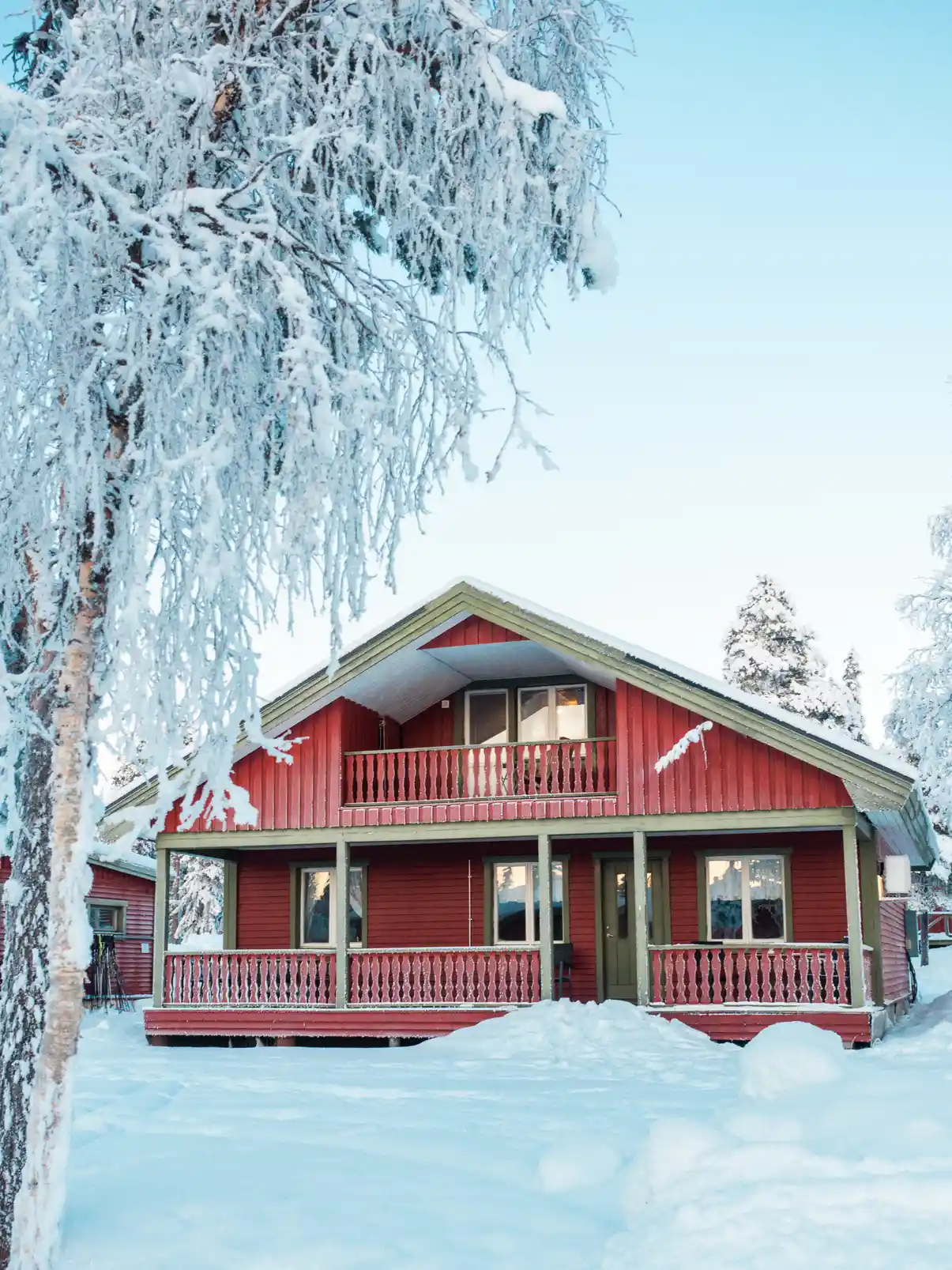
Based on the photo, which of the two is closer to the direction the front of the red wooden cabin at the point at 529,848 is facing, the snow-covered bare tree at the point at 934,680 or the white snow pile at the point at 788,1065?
the white snow pile

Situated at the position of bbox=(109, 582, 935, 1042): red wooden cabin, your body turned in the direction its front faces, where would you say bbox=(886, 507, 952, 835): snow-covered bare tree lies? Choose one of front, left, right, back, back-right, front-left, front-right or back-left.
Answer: back-left

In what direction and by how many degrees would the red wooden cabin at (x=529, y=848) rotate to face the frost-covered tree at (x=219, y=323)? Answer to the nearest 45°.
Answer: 0° — it already faces it

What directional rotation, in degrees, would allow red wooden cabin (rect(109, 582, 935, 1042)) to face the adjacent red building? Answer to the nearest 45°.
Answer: approximately 135° to its right

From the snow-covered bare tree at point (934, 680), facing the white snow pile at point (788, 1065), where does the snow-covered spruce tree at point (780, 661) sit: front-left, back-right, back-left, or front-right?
back-right

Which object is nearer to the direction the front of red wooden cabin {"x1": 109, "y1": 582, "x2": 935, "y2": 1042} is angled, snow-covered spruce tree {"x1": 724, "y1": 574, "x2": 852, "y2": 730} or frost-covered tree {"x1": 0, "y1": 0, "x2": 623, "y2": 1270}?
the frost-covered tree

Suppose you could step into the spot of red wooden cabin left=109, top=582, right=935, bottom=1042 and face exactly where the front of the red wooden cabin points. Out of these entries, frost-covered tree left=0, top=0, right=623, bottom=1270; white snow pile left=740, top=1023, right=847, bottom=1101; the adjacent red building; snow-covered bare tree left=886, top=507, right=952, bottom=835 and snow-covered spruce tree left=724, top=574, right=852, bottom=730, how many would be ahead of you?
2

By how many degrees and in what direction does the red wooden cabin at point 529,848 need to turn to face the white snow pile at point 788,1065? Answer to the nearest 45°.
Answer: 0° — it already faces it

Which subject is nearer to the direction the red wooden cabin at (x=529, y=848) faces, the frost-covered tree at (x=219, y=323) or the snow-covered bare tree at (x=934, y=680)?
the frost-covered tree

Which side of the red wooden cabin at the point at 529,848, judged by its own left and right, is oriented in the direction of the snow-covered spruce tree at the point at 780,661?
back

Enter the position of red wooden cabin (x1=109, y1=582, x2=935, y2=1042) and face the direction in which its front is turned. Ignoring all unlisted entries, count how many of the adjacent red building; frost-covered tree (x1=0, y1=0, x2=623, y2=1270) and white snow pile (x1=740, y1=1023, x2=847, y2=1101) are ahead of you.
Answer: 2

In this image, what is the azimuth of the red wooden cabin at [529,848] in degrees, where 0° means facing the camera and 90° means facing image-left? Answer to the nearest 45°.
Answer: approximately 0°
